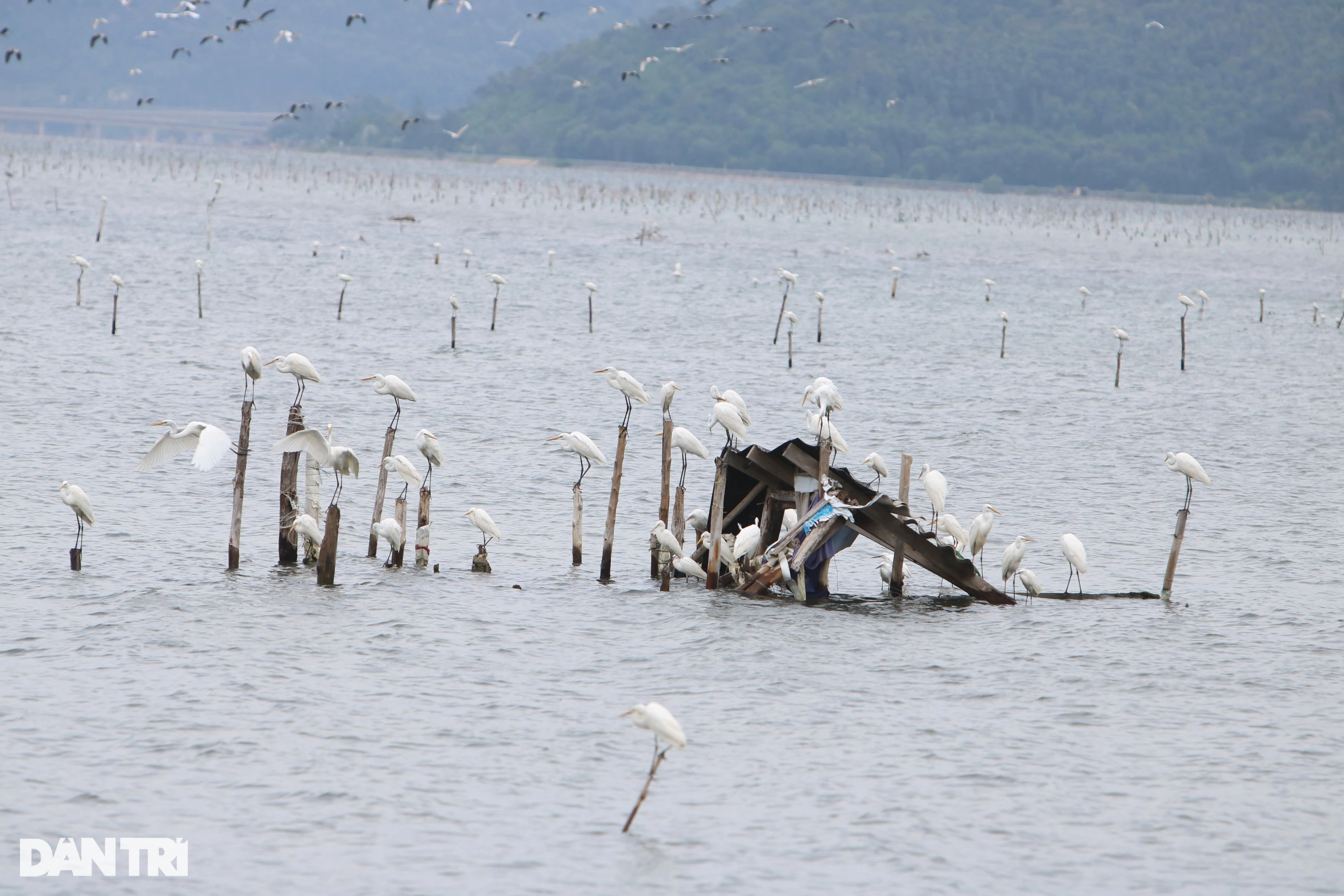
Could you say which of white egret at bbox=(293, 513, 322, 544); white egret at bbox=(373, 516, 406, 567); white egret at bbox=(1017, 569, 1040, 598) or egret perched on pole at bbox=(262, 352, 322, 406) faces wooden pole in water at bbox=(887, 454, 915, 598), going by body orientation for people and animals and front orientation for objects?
white egret at bbox=(1017, 569, 1040, 598)

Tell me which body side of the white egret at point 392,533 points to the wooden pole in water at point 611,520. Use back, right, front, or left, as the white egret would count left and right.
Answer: back

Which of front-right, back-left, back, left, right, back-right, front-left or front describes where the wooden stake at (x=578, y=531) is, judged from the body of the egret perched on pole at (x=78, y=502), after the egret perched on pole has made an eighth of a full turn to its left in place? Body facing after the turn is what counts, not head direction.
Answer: back-left

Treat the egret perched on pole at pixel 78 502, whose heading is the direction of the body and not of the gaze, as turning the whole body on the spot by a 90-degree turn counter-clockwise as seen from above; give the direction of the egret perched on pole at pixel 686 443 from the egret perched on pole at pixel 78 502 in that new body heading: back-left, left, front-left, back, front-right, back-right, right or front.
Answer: left

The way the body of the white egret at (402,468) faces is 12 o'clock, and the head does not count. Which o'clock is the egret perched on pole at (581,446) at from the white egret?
The egret perched on pole is roughly at 6 o'clock from the white egret.

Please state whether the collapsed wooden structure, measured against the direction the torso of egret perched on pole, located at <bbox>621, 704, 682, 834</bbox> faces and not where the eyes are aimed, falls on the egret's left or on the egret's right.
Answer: on the egret's right

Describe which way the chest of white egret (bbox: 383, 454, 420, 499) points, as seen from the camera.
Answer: to the viewer's left

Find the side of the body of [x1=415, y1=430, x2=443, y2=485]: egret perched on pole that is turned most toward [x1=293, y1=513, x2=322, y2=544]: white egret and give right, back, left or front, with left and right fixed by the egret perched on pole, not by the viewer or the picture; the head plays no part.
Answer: front

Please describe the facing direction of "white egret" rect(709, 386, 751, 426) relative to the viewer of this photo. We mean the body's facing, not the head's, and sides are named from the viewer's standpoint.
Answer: facing to the left of the viewer

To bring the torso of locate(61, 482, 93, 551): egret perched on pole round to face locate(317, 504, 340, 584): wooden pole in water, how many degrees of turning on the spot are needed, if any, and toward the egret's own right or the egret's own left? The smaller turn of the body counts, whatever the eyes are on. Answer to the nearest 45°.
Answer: approximately 180°

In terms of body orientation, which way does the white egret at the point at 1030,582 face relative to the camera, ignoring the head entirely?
to the viewer's left

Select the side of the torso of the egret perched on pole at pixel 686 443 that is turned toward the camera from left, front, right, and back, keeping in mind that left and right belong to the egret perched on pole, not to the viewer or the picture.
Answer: left

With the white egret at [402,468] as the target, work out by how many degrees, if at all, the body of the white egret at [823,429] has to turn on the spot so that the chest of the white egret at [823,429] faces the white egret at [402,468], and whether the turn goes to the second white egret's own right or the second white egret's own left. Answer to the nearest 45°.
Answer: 0° — it already faces it
